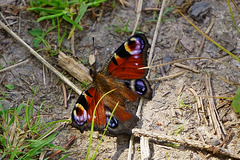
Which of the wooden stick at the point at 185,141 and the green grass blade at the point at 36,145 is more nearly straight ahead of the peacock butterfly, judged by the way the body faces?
the green grass blade

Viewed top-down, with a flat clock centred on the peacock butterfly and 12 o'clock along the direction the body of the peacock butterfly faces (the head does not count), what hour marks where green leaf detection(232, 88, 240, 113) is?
The green leaf is roughly at 5 o'clock from the peacock butterfly.

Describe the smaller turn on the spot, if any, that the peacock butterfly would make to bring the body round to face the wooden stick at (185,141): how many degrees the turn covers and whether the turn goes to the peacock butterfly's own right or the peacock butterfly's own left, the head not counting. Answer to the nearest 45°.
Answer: approximately 180°

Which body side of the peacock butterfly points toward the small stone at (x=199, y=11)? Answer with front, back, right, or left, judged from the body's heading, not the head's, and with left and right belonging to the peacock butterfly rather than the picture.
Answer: right

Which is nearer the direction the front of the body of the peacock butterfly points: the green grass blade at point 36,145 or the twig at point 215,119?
the green grass blade

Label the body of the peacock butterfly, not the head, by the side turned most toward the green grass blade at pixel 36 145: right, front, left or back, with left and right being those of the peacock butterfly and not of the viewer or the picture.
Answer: left

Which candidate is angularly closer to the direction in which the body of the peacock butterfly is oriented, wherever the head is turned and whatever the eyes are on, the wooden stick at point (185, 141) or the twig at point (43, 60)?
the twig

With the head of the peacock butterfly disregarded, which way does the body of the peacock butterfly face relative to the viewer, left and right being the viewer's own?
facing away from the viewer and to the left of the viewer
